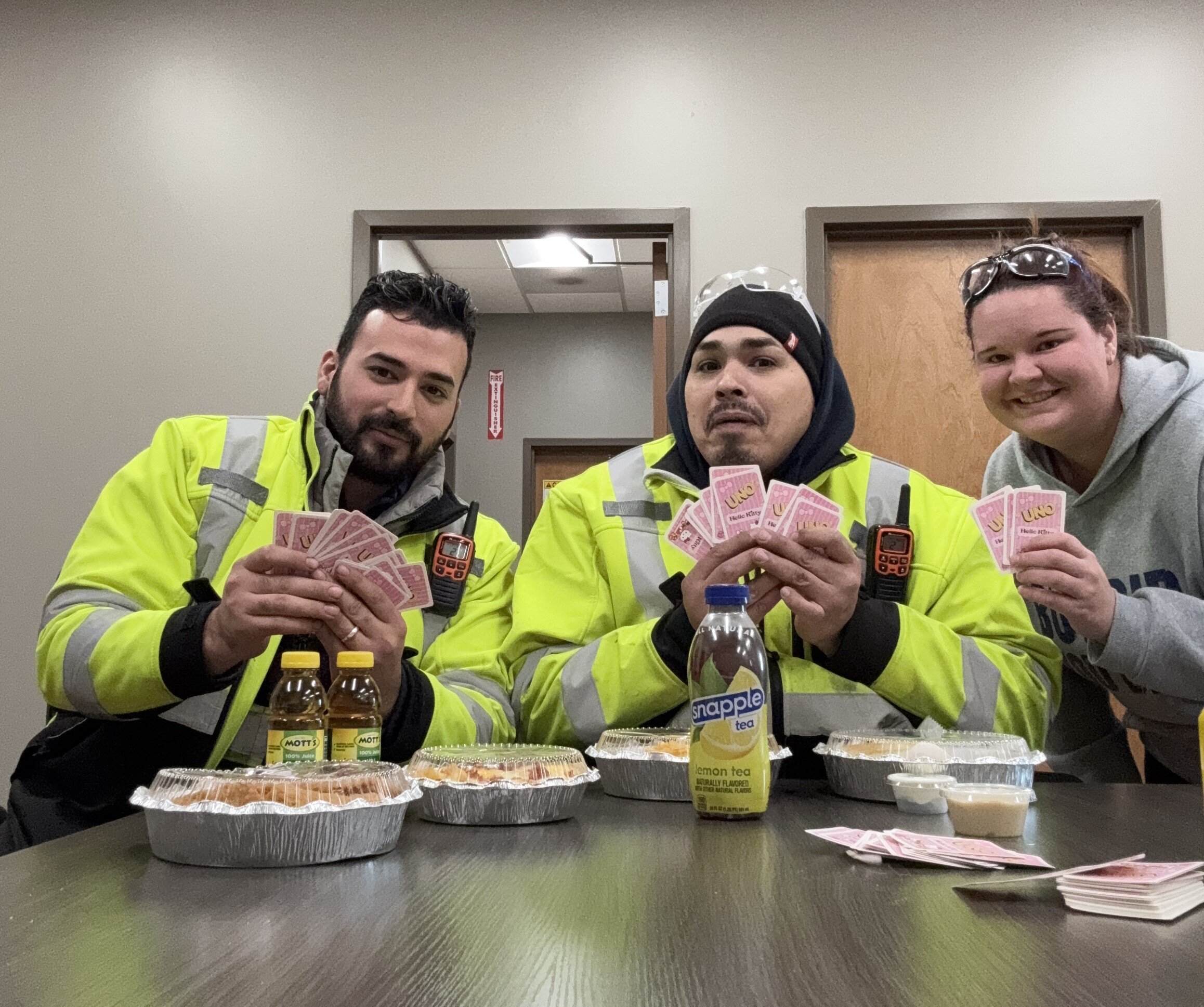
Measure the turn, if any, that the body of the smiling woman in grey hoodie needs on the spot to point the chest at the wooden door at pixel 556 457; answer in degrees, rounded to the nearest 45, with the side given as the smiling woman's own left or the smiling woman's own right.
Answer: approximately 90° to the smiling woman's own right

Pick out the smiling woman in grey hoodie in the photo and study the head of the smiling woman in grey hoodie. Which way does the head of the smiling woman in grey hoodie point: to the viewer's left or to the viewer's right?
to the viewer's left

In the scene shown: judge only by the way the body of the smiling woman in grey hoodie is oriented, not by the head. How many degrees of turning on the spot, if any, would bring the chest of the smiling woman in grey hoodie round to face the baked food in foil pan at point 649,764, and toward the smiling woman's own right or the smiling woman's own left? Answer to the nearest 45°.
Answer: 0° — they already face it

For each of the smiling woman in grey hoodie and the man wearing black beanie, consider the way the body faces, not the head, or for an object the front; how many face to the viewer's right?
0

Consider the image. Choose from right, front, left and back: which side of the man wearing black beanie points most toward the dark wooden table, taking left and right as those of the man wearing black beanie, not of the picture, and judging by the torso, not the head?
front

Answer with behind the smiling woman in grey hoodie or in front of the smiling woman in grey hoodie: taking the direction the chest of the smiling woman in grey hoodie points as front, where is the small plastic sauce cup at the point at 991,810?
in front

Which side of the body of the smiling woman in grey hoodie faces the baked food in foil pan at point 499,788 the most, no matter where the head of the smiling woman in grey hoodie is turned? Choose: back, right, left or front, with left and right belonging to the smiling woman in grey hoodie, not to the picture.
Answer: front

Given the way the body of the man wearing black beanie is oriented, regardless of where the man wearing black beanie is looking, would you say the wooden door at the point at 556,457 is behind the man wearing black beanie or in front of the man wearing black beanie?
behind

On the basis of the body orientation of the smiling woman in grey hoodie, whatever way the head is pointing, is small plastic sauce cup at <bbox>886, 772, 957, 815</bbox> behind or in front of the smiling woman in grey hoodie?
in front

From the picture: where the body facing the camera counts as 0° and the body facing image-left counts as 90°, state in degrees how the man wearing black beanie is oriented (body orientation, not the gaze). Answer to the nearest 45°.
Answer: approximately 0°
